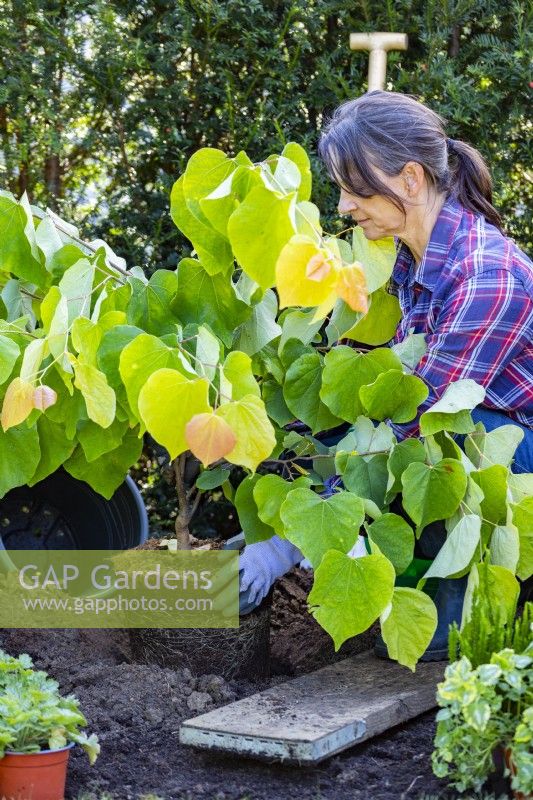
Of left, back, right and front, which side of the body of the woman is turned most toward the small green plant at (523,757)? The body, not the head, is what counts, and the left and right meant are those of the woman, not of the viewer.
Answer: left

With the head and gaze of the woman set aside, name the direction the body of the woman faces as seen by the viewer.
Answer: to the viewer's left

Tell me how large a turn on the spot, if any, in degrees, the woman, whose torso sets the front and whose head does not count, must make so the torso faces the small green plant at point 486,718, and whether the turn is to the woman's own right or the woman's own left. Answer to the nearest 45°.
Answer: approximately 90° to the woman's own left
